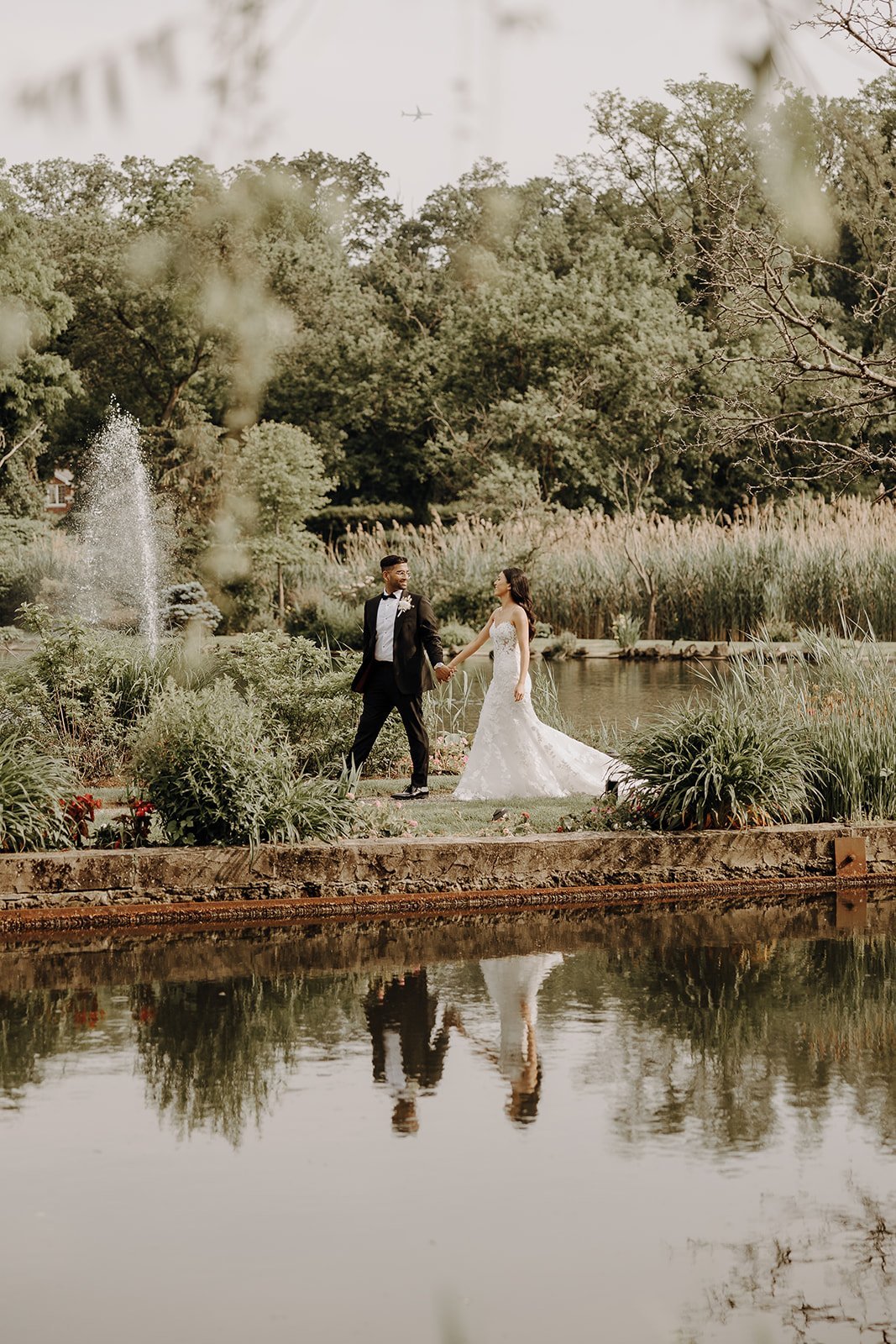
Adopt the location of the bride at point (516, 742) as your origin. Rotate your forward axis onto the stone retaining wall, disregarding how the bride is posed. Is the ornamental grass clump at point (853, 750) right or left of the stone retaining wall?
left

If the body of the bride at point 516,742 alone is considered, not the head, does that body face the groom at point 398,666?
yes

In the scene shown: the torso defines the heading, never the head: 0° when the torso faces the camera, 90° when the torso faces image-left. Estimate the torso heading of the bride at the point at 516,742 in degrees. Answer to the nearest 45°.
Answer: approximately 45°

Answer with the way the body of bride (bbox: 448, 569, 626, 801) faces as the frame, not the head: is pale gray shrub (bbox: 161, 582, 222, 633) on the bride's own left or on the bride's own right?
on the bride's own right

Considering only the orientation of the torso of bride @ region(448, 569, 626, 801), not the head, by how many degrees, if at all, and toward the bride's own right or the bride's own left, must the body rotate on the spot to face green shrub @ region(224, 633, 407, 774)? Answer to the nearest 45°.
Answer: approximately 45° to the bride's own right

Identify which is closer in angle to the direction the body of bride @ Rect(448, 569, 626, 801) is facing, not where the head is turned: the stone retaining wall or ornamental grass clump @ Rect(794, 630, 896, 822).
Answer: the stone retaining wall

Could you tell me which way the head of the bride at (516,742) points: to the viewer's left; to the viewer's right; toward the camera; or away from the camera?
to the viewer's left
